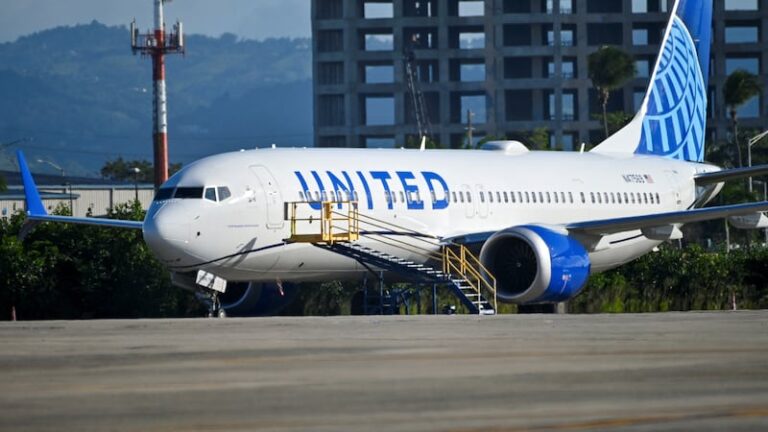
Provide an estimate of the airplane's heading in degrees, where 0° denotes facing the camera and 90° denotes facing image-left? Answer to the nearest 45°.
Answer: approximately 45°
